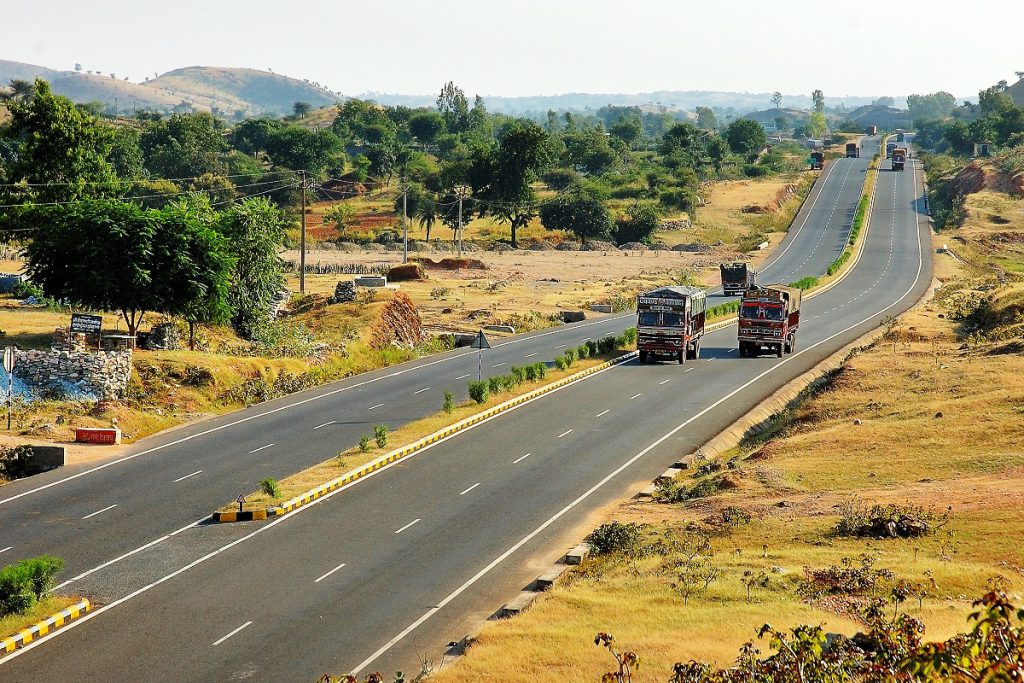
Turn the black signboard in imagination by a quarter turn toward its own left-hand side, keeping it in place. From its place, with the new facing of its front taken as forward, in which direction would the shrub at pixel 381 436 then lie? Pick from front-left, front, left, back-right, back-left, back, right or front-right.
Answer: front-right

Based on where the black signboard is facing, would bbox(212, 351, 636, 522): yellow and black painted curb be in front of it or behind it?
in front

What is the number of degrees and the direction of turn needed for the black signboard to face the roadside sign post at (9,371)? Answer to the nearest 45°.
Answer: approximately 45° to its right

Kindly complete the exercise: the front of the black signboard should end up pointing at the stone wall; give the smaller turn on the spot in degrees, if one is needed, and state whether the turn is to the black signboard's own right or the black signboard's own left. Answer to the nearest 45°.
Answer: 0° — it already faces it

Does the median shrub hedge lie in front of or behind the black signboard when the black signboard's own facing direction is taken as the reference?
in front

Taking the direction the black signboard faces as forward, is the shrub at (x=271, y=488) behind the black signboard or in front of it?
in front

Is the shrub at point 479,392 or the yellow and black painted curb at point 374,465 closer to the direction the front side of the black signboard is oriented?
the yellow and black painted curb

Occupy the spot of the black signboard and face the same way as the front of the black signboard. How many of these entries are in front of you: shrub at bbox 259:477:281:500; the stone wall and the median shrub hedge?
3

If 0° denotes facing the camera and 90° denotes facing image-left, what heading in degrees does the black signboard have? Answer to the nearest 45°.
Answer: approximately 0°

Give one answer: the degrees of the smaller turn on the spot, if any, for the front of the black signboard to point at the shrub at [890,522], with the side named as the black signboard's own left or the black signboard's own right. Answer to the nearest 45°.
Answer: approximately 45° to the black signboard's own left

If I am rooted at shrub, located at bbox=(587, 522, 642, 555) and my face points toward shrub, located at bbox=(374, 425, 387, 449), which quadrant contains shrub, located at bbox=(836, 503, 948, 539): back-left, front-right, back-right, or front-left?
back-right
